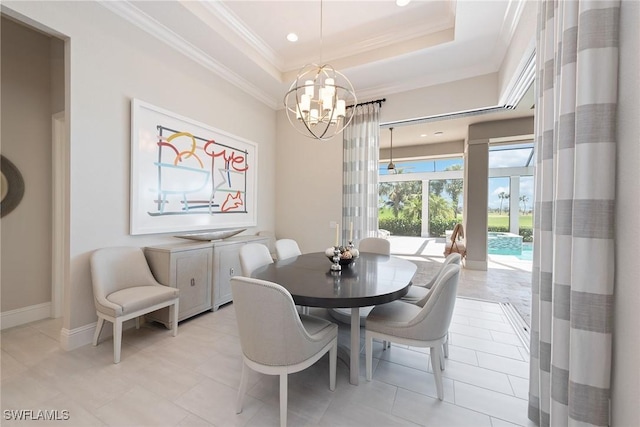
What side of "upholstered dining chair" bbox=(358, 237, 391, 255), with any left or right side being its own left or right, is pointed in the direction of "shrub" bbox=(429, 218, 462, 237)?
back

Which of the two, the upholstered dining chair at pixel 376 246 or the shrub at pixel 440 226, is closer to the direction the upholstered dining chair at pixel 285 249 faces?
the upholstered dining chair

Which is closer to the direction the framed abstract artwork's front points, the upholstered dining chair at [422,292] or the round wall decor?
the upholstered dining chair

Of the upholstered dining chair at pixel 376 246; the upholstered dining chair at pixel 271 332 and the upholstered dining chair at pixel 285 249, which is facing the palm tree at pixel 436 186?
the upholstered dining chair at pixel 271 332

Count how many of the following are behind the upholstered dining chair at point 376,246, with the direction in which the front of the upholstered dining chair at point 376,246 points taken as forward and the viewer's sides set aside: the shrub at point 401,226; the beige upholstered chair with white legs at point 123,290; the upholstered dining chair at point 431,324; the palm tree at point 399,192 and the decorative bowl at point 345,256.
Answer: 2

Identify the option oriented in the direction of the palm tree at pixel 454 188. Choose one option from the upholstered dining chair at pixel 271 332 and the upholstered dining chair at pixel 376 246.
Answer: the upholstered dining chair at pixel 271 332

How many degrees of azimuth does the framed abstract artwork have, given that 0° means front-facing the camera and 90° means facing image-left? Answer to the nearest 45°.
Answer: approximately 315°

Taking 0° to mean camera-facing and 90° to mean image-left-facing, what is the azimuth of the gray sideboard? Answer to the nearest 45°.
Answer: approximately 315°

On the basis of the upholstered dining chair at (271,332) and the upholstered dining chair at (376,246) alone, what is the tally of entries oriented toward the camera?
1

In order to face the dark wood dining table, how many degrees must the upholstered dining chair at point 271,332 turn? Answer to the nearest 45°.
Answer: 0° — it already faces it

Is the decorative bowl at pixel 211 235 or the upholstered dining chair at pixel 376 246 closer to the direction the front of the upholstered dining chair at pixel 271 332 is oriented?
the upholstered dining chair

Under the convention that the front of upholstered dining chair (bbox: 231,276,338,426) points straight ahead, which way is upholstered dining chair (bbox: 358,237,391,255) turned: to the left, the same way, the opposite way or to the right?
the opposite way

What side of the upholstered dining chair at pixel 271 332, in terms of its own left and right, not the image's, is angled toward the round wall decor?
left

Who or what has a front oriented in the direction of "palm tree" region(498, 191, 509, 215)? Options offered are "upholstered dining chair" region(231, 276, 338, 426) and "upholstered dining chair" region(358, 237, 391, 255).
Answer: "upholstered dining chair" region(231, 276, 338, 426)
